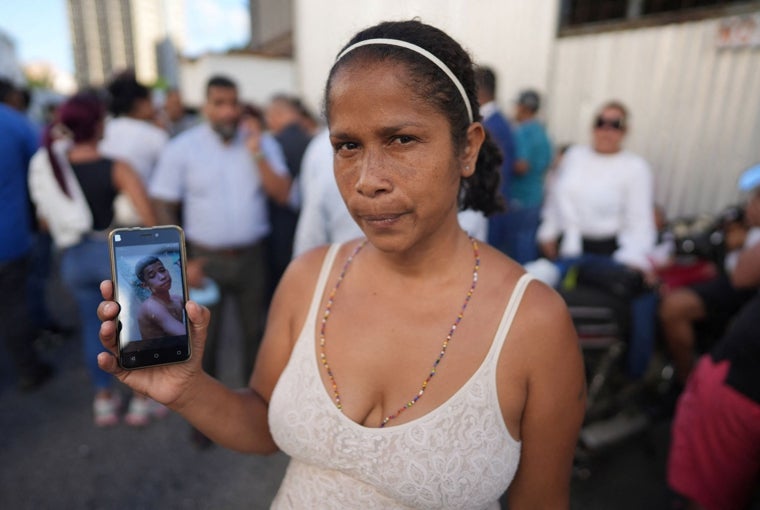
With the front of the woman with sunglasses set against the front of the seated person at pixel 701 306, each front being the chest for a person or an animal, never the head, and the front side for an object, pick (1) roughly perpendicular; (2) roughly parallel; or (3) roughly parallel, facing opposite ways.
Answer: roughly perpendicular

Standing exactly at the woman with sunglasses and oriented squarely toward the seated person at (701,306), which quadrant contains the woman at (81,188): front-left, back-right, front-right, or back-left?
back-right

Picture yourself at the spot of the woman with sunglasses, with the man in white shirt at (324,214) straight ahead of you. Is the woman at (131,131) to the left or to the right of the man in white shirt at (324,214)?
right

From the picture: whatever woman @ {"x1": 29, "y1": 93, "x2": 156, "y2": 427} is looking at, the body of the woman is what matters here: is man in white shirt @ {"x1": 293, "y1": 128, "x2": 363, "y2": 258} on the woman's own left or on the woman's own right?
on the woman's own right

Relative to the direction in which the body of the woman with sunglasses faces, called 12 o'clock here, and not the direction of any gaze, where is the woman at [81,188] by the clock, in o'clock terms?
The woman is roughly at 2 o'clock from the woman with sunglasses.

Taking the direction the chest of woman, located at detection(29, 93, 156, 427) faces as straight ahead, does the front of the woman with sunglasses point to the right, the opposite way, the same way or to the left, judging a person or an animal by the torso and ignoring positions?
the opposite way

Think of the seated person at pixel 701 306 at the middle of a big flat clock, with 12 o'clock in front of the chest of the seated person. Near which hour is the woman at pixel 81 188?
The woman is roughly at 11 o'clock from the seated person.

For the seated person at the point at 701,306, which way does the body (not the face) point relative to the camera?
to the viewer's left

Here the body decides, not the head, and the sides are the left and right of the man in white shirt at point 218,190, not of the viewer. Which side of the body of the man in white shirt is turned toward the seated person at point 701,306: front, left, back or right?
left

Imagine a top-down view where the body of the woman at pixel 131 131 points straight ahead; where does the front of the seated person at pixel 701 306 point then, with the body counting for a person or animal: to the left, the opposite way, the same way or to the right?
to the left

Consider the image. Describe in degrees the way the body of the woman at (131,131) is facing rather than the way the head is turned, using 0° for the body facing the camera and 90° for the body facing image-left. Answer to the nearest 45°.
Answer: approximately 225°
